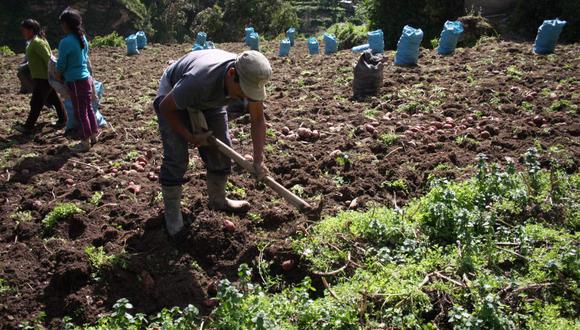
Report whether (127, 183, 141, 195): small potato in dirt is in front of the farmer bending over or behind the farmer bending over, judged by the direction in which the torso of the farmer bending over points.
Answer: behind

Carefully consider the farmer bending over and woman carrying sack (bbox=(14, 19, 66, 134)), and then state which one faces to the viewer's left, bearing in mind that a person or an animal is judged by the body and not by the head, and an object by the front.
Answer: the woman carrying sack

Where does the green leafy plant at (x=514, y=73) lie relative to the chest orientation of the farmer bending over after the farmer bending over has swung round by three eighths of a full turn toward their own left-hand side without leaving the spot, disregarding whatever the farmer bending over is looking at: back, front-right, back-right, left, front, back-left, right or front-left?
front-right

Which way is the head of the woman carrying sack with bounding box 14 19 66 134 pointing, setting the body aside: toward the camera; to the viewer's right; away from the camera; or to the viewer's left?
to the viewer's left

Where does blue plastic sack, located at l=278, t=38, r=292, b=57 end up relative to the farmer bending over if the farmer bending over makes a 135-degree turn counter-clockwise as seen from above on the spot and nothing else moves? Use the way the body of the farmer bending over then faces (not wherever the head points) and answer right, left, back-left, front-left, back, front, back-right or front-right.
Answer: front

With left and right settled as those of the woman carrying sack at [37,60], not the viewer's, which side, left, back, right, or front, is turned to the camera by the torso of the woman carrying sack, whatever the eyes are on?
left

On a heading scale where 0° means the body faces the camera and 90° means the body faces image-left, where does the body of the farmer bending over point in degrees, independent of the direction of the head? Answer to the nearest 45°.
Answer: approximately 315°

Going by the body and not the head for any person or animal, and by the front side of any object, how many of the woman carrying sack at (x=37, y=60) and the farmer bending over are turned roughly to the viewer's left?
1

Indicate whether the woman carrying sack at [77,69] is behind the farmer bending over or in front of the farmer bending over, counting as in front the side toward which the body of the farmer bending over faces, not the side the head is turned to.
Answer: behind
